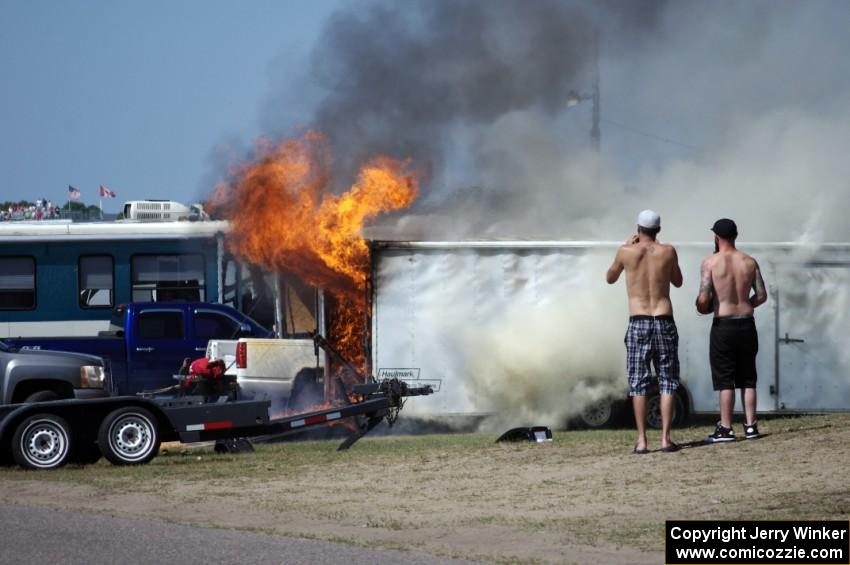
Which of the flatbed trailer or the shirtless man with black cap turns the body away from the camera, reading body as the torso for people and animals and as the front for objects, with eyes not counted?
the shirtless man with black cap

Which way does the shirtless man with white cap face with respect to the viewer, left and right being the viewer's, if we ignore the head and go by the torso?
facing away from the viewer

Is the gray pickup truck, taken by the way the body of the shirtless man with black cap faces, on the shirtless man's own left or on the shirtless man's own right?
on the shirtless man's own left

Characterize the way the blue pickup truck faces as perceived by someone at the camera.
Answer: facing to the right of the viewer

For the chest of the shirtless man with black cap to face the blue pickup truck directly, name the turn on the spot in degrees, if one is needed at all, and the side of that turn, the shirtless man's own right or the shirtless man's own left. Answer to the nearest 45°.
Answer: approximately 45° to the shirtless man's own left

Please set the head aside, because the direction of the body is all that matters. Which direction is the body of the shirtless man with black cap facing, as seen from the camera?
away from the camera

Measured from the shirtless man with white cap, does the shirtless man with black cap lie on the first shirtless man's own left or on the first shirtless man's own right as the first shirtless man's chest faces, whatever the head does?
on the first shirtless man's own right

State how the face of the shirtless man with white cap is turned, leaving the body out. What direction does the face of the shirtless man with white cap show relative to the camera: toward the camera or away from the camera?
away from the camera

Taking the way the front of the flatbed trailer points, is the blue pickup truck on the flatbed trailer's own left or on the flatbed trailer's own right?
on the flatbed trailer's own left

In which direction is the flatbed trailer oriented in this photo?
to the viewer's right
